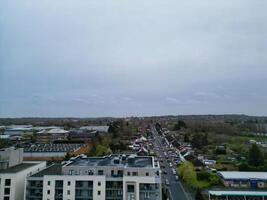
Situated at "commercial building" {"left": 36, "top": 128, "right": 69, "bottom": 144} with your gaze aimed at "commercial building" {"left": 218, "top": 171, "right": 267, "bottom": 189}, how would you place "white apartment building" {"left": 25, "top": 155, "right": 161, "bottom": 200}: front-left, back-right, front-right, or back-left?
front-right

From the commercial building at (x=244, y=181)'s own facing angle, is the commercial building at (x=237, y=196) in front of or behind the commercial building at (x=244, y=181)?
in front

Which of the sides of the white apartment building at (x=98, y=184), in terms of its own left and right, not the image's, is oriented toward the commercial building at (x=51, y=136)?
back

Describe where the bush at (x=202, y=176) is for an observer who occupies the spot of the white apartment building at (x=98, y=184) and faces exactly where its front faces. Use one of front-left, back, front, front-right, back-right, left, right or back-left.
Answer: back-left

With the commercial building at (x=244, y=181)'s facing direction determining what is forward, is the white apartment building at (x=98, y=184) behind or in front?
in front

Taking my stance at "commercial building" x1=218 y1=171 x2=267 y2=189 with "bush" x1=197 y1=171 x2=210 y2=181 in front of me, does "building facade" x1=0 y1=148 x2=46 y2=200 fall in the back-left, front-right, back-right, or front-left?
front-left

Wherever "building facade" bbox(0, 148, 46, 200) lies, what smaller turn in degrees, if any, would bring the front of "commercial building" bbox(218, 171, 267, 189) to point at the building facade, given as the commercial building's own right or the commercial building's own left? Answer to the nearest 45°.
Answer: approximately 45° to the commercial building's own right

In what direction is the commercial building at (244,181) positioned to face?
toward the camera

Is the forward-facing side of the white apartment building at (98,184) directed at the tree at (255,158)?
no

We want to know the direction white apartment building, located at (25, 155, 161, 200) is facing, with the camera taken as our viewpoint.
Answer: facing the viewer

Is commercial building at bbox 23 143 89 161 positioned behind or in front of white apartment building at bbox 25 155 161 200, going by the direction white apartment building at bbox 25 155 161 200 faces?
behind

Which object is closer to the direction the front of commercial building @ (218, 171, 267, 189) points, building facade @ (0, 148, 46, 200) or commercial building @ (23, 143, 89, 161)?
the building facade

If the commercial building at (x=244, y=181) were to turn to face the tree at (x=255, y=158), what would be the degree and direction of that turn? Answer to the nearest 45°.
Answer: approximately 180°

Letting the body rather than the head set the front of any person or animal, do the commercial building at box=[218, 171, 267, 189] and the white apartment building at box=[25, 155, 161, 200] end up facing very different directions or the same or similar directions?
same or similar directions
